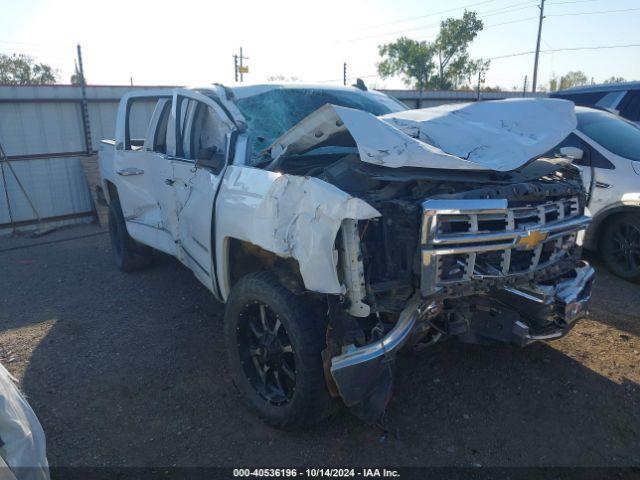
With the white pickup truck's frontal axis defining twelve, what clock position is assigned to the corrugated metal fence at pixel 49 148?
The corrugated metal fence is roughly at 6 o'clock from the white pickup truck.

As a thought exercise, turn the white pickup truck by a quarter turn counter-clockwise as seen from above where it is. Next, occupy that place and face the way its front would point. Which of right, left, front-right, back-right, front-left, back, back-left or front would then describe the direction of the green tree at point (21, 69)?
left

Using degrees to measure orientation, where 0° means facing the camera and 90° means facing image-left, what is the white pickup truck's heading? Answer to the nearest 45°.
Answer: approximately 315°

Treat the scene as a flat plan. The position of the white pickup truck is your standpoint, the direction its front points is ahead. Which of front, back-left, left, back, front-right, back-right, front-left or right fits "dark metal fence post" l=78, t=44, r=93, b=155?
back
